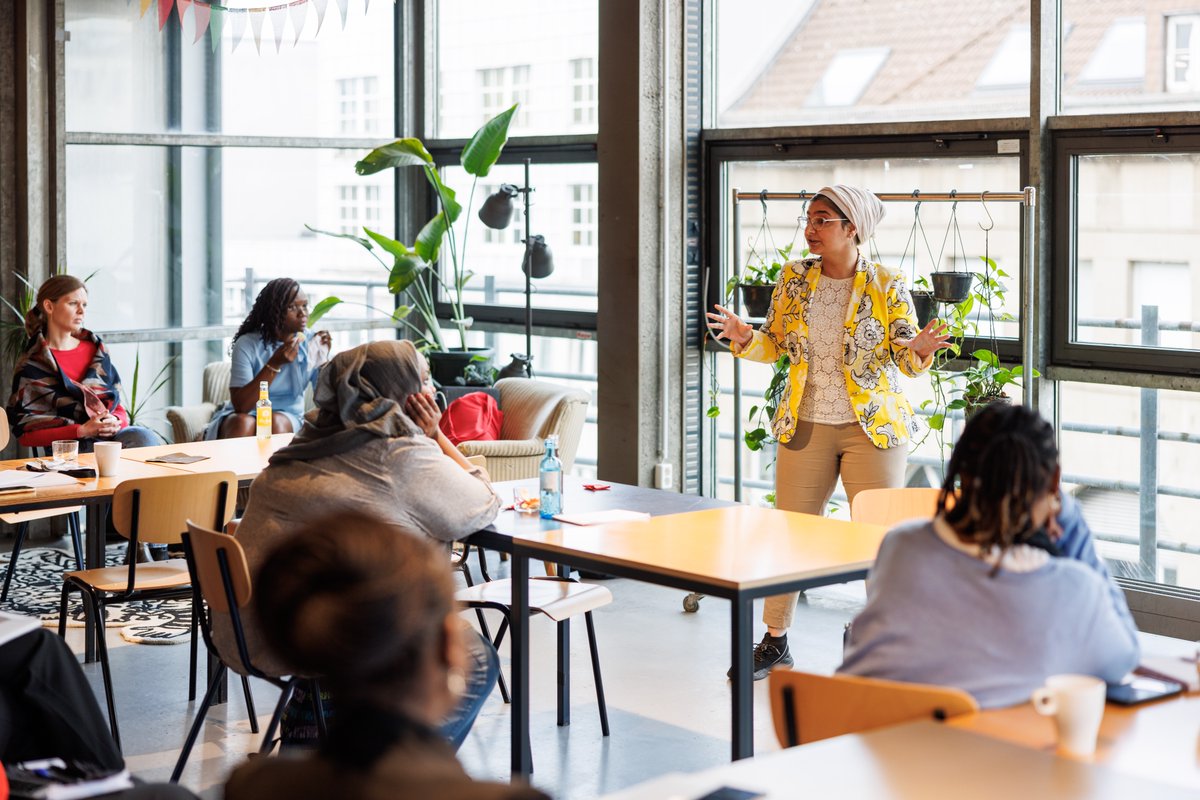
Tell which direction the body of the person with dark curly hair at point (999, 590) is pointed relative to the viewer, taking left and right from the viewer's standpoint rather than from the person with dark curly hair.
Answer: facing away from the viewer

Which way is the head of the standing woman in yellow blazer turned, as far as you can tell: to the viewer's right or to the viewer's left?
to the viewer's left

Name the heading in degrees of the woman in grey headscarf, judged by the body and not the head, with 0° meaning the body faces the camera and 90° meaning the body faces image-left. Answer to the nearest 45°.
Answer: approximately 225°

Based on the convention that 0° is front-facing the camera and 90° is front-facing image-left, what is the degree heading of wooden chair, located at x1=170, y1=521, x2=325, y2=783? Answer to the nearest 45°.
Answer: approximately 225°

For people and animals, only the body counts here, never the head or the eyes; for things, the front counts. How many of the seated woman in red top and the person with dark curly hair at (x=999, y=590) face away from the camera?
1

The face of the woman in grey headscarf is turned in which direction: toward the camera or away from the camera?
away from the camera

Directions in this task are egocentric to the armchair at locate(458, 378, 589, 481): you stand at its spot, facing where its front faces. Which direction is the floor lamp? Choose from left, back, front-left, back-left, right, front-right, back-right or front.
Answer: back-right

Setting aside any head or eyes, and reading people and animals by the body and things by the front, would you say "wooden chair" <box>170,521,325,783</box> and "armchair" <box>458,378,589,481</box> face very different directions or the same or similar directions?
very different directions

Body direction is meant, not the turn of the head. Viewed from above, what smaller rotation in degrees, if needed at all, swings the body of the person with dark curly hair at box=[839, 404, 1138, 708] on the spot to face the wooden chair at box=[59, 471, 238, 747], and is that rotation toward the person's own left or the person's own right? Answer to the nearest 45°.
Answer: approximately 45° to the person's own left
